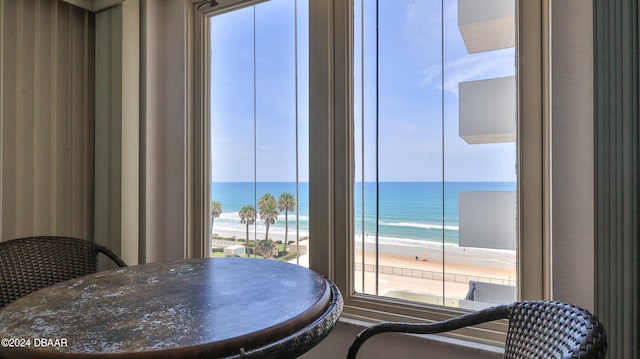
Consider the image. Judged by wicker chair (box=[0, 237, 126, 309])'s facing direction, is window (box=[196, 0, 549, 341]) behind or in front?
in front

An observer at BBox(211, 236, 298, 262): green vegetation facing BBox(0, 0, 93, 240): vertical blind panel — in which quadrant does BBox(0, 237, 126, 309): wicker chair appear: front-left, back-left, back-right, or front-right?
front-left

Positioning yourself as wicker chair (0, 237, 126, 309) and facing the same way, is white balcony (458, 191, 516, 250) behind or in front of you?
in front

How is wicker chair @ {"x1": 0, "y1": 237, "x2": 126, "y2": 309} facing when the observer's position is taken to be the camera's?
facing the viewer and to the right of the viewer

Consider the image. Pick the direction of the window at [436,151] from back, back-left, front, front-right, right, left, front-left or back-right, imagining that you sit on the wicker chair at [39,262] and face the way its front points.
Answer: front
